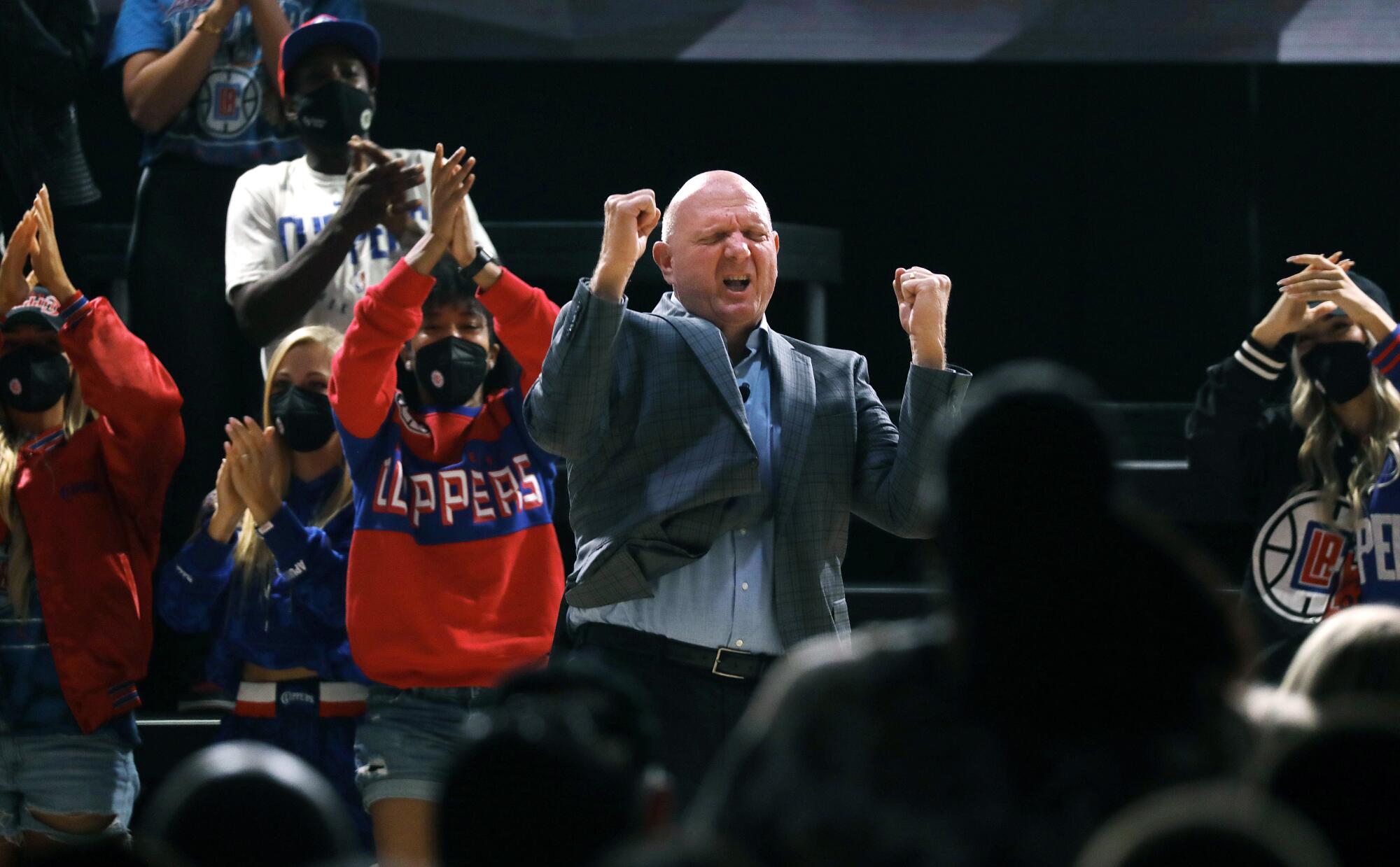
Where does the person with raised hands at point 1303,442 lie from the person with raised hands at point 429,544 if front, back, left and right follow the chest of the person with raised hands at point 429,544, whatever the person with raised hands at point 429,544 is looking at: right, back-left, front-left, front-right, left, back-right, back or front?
left

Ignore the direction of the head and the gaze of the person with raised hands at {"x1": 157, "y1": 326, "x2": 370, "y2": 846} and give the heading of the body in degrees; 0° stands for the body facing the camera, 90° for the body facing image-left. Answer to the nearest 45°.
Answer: approximately 0°

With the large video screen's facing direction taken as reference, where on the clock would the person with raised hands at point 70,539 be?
The person with raised hands is roughly at 2 o'clock from the large video screen.

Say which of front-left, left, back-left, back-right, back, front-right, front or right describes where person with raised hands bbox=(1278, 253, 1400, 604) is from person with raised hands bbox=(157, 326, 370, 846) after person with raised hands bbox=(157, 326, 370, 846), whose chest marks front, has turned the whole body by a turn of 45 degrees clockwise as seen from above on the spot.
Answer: back-left

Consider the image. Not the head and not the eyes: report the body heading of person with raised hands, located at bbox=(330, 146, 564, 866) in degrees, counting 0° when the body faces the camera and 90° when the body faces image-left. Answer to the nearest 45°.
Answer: approximately 0°

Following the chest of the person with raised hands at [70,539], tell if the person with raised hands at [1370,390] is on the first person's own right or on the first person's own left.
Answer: on the first person's own left
